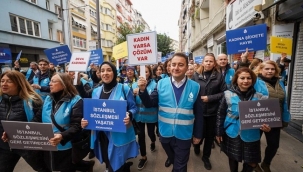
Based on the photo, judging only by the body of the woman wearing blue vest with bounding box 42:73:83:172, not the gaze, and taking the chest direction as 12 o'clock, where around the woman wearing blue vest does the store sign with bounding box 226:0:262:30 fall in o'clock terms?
The store sign is roughly at 7 o'clock from the woman wearing blue vest.

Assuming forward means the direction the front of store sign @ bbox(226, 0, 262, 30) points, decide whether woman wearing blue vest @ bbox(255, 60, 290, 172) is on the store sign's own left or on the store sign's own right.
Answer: on the store sign's own left

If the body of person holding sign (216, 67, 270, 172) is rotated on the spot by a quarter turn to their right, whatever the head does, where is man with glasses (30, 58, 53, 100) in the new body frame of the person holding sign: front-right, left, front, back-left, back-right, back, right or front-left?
front

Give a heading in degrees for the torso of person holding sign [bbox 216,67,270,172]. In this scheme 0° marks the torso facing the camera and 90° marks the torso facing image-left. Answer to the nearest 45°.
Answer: approximately 0°

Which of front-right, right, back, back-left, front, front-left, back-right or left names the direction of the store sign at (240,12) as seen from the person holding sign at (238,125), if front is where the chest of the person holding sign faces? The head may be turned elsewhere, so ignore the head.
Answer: back

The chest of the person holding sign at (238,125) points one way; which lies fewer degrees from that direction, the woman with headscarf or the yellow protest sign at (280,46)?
the woman with headscarf

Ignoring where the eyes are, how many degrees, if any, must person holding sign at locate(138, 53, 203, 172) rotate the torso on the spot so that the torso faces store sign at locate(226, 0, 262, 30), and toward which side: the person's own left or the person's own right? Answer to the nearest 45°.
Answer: approximately 135° to the person's own left

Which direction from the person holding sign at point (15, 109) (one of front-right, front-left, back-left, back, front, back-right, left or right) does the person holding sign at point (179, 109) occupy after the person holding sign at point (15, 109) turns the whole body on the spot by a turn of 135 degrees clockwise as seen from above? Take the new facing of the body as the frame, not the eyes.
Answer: back-right

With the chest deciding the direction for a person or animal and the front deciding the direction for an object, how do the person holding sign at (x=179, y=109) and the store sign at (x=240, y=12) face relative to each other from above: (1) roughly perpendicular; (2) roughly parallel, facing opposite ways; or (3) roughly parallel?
roughly perpendicular

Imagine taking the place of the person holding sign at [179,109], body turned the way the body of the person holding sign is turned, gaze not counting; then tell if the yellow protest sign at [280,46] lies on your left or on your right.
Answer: on your left

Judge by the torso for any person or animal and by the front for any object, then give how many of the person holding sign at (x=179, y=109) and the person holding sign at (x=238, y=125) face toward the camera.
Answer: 2

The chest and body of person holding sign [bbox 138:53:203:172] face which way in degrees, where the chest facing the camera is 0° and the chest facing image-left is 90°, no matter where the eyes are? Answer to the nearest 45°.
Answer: approximately 0°

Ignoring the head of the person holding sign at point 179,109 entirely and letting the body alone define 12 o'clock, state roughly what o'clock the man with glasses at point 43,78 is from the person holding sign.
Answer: The man with glasses is roughly at 4 o'clock from the person holding sign.

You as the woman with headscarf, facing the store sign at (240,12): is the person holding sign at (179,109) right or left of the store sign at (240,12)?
right

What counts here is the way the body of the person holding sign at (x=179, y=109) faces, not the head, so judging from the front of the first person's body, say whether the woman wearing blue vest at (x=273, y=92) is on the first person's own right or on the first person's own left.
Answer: on the first person's own left
